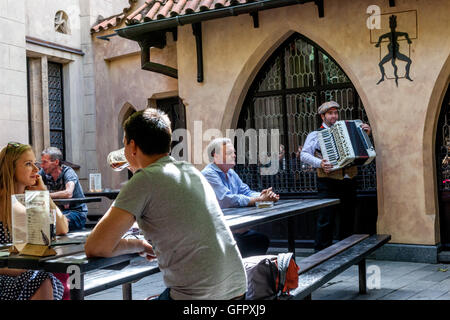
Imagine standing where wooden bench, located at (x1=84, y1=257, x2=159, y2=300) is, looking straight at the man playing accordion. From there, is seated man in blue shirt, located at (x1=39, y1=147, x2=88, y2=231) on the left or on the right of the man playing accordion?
left

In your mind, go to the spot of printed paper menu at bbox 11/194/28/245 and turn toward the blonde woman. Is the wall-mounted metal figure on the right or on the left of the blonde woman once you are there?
right

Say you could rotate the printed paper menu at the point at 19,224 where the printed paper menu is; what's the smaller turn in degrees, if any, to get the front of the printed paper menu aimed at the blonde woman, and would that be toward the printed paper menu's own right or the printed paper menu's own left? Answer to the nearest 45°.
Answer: approximately 180°

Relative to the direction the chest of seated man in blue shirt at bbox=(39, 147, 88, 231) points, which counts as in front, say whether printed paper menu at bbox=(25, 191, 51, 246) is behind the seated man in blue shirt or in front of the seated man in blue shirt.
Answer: in front

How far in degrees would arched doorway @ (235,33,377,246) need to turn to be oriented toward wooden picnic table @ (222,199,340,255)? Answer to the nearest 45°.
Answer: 0° — it already faces it

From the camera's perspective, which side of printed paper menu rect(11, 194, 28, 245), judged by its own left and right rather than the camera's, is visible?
front

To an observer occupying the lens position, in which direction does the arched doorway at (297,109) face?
facing the viewer

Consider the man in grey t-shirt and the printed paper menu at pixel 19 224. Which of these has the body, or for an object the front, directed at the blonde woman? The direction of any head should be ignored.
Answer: the man in grey t-shirt

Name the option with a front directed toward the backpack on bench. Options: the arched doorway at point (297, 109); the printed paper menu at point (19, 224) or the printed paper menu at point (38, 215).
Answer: the arched doorway

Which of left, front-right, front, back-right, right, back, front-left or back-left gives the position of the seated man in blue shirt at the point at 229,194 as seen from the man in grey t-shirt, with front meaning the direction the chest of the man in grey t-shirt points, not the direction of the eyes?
front-right

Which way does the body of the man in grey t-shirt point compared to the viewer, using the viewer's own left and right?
facing away from the viewer and to the left of the viewer

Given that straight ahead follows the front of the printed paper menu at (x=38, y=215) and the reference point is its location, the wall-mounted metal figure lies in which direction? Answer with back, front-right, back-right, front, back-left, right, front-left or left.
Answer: back-left

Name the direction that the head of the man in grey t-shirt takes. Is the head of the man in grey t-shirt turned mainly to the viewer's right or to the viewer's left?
to the viewer's left

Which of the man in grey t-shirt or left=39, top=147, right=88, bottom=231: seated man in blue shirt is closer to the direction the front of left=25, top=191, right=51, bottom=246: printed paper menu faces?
the man in grey t-shirt
